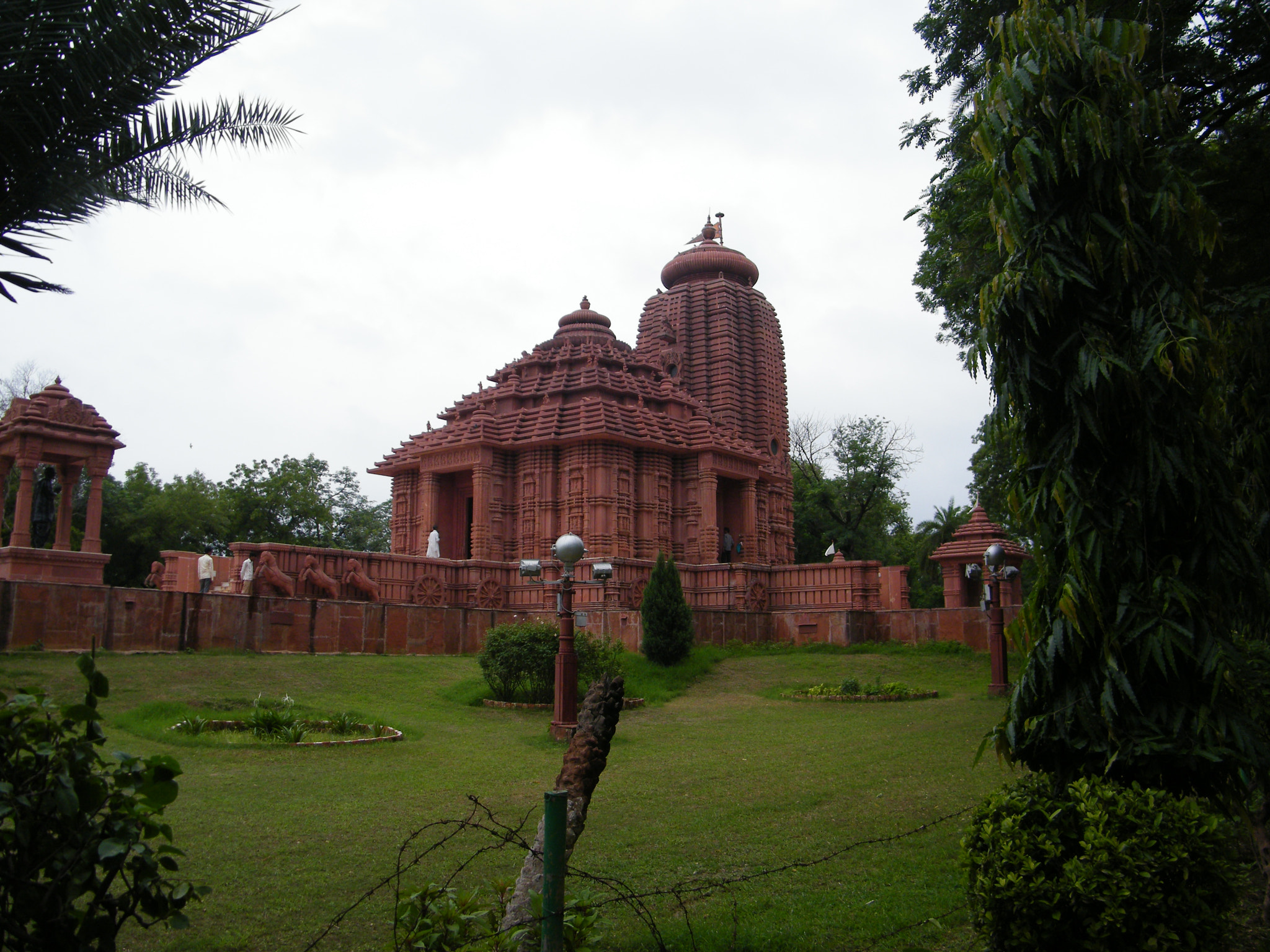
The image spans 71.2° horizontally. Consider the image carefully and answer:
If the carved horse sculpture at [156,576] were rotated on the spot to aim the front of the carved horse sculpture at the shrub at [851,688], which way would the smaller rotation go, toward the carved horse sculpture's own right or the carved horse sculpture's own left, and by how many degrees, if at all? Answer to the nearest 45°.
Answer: approximately 90° to the carved horse sculpture's own left

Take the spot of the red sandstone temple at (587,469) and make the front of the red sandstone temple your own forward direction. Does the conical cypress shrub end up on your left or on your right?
on your left

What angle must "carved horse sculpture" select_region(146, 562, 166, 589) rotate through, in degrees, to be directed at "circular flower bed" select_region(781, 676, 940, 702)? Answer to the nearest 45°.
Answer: approximately 90° to its left

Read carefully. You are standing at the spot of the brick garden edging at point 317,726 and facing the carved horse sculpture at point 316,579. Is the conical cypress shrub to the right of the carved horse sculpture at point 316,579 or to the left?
right

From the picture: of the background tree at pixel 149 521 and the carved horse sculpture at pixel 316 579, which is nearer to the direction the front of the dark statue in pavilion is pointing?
the carved horse sculpture

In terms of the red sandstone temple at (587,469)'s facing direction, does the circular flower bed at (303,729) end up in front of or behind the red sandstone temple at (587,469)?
in front

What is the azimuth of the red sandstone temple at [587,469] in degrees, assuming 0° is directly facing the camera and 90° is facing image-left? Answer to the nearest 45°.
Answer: approximately 45°

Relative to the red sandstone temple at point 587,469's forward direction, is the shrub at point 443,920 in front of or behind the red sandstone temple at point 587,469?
in front
